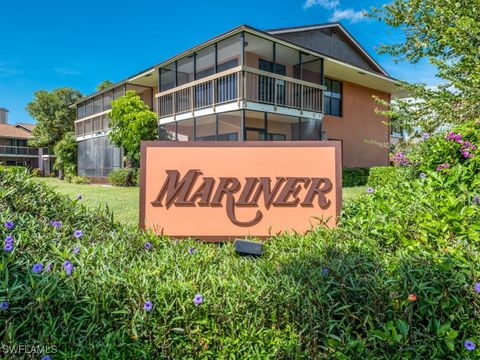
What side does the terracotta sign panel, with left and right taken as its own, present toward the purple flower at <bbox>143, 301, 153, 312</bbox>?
front

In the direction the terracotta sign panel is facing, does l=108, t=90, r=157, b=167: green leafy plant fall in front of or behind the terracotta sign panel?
behind

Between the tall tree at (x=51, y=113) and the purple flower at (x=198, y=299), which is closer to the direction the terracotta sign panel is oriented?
the purple flower

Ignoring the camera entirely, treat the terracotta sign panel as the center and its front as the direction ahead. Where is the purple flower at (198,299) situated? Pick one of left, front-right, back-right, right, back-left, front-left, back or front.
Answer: front

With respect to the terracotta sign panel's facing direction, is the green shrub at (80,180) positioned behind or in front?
behind

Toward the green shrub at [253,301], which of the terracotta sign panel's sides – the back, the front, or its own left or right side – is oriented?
front

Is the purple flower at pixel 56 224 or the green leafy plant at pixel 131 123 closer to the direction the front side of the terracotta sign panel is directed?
the purple flower

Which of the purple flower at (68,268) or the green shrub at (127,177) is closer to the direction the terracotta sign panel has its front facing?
the purple flower

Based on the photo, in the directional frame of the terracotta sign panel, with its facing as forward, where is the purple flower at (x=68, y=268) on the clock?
The purple flower is roughly at 1 o'clock from the terracotta sign panel.

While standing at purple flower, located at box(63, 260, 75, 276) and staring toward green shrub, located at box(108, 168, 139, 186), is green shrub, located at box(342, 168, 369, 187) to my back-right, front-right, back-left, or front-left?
front-right

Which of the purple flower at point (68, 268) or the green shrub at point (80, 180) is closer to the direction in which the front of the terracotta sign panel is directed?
the purple flower

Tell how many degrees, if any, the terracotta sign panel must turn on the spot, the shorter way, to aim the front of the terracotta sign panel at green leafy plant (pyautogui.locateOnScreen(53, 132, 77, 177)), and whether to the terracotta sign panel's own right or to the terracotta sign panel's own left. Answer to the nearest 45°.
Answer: approximately 135° to the terracotta sign panel's own right

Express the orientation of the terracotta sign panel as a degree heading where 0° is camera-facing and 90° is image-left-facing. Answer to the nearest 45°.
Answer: approximately 0°

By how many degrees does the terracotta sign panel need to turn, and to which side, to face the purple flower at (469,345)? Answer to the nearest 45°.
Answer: approximately 45° to its left

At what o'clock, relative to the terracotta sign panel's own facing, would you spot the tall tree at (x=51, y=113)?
The tall tree is roughly at 5 o'clock from the terracotta sign panel.

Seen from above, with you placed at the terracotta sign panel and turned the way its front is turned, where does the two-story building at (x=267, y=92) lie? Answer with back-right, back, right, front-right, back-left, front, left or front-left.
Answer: back
